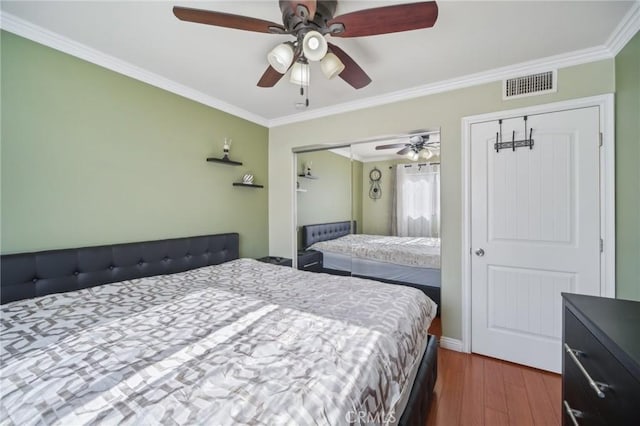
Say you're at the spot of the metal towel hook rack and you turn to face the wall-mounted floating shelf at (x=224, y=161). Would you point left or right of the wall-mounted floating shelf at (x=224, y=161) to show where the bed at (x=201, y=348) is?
left

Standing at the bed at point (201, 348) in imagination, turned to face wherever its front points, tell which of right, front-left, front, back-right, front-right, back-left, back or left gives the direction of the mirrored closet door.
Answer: left

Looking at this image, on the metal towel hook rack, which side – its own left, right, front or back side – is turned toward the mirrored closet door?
right

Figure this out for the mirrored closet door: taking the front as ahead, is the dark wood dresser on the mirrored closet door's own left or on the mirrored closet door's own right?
on the mirrored closet door's own left

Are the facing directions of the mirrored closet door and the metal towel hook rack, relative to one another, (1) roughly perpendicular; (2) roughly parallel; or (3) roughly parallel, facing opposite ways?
roughly parallel

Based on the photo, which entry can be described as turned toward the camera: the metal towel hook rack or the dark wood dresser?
the metal towel hook rack

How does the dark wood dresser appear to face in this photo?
to the viewer's left

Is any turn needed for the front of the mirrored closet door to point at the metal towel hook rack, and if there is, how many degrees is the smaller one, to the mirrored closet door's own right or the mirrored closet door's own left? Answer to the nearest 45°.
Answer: approximately 90° to the mirrored closet door's own left

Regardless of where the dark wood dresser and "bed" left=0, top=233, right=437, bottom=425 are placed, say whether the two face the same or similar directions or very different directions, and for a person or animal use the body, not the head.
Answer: very different directions

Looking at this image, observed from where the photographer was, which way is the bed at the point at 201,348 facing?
facing the viewer and to the right of the viewer

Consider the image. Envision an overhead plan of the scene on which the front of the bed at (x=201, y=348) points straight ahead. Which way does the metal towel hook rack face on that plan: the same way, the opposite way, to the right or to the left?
to the right

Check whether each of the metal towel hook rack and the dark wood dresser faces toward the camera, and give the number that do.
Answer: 1

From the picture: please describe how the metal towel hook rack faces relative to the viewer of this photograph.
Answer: facing the viewer

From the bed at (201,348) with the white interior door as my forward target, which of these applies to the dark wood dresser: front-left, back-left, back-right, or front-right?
front-right
